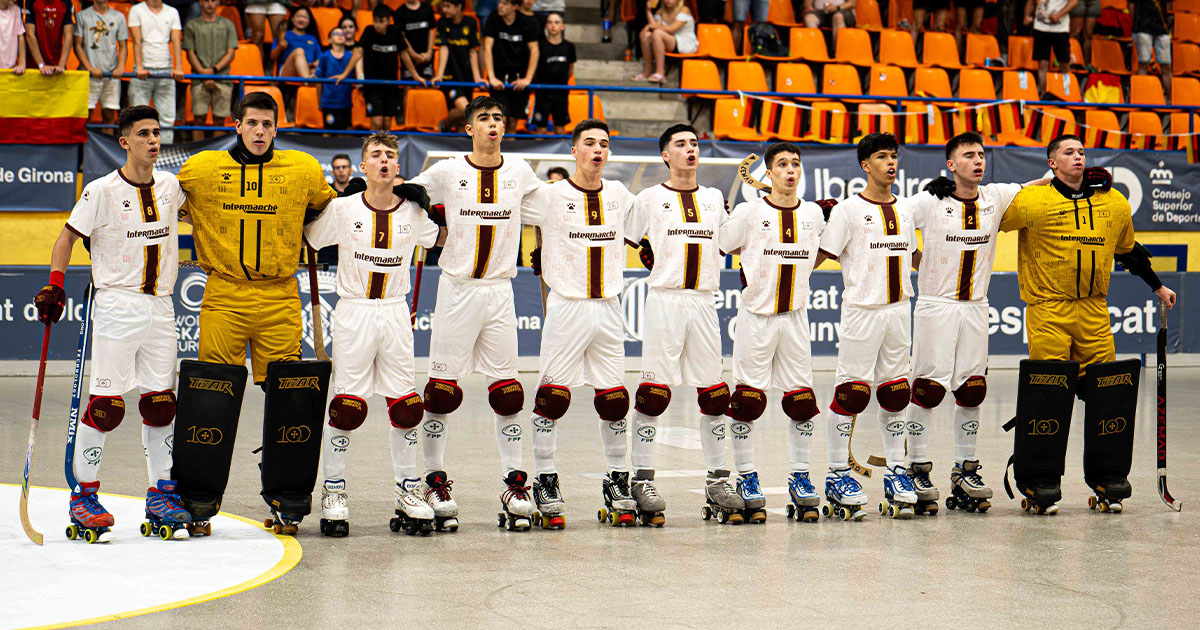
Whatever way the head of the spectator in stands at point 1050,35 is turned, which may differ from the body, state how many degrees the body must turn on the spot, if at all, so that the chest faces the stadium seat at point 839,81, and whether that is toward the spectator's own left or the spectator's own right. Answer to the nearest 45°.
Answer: approximately 45° to the spectator's own right

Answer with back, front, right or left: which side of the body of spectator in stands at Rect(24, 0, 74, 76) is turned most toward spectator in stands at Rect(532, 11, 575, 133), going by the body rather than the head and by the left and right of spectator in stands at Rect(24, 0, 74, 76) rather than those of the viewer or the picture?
left

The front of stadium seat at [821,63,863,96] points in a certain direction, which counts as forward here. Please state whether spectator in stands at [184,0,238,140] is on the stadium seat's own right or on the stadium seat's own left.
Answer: on the stadium seat's own right

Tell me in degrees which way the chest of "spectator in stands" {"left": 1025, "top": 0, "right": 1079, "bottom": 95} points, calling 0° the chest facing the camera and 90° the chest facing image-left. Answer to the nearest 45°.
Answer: approximately 0°

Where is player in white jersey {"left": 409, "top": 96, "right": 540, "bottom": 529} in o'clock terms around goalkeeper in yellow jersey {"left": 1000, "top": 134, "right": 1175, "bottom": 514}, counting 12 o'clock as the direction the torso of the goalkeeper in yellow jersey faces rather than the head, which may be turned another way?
The player in white jersey is roughly at 2 o'clock from the goalkeeper in yellow jersey.
